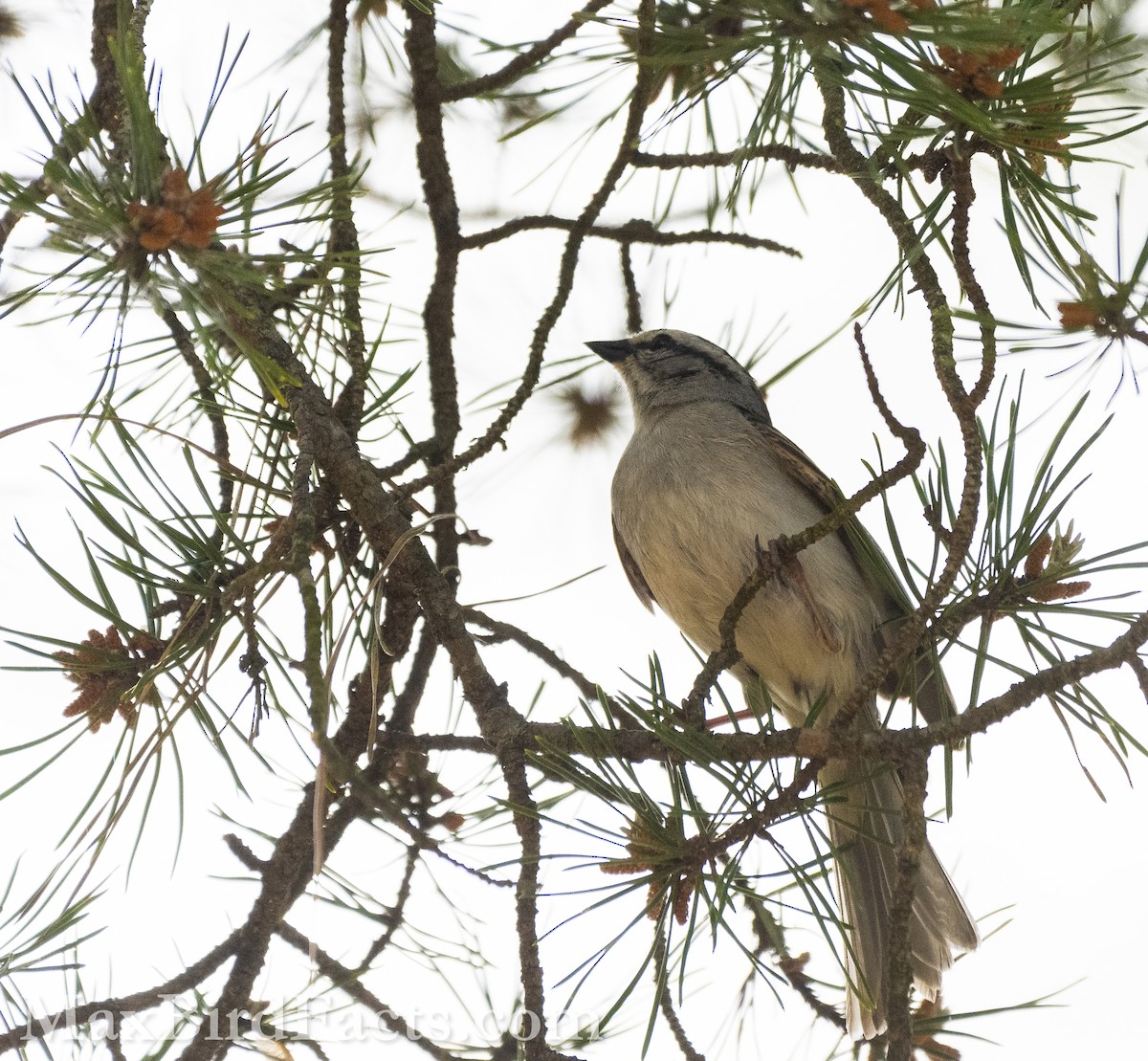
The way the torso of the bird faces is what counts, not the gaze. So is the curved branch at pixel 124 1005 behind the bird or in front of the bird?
in front

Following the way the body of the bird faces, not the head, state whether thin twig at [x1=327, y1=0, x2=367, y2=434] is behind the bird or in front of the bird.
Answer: in front

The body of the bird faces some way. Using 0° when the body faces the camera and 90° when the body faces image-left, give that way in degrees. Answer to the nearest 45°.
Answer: approximately 45°

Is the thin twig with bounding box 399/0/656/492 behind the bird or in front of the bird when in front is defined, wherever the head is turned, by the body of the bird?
in front
